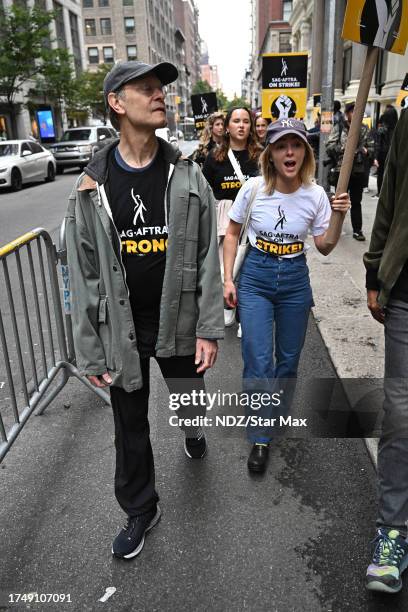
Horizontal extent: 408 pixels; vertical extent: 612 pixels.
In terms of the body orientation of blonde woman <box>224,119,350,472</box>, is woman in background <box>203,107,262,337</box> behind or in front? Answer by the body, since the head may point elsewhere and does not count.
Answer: behind

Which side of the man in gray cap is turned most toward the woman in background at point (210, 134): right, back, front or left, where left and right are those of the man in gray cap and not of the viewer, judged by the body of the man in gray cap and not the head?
back

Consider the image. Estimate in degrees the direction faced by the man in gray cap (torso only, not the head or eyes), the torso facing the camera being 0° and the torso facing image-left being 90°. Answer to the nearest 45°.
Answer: approximately 0°

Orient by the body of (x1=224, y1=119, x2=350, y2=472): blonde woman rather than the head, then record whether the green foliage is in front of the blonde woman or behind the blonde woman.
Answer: behind

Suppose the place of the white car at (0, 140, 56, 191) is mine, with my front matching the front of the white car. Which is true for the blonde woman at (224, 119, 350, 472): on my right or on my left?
on my left

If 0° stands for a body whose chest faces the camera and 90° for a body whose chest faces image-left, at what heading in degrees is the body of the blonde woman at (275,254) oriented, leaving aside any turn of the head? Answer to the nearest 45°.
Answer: approximately 0°

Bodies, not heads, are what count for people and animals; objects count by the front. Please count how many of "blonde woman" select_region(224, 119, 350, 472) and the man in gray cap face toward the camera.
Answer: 2

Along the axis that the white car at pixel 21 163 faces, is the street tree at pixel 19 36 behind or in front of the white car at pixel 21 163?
behind

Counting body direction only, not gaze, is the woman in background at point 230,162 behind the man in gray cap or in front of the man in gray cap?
behind

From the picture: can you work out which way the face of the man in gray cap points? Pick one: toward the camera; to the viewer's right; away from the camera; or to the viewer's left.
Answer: to the viewer's right

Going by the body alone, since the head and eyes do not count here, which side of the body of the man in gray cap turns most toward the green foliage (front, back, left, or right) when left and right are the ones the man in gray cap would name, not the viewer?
back
